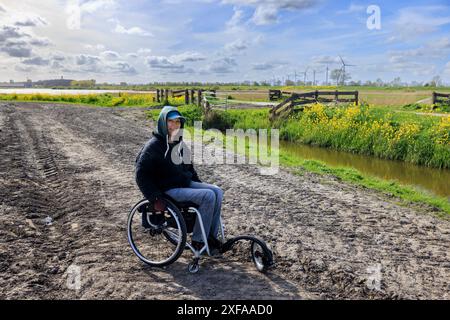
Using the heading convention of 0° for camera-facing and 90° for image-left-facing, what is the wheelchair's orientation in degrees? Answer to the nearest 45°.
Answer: approximately 315°

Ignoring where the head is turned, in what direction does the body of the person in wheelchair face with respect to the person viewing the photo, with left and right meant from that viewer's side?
facing the viewer and to the right of the viewer
